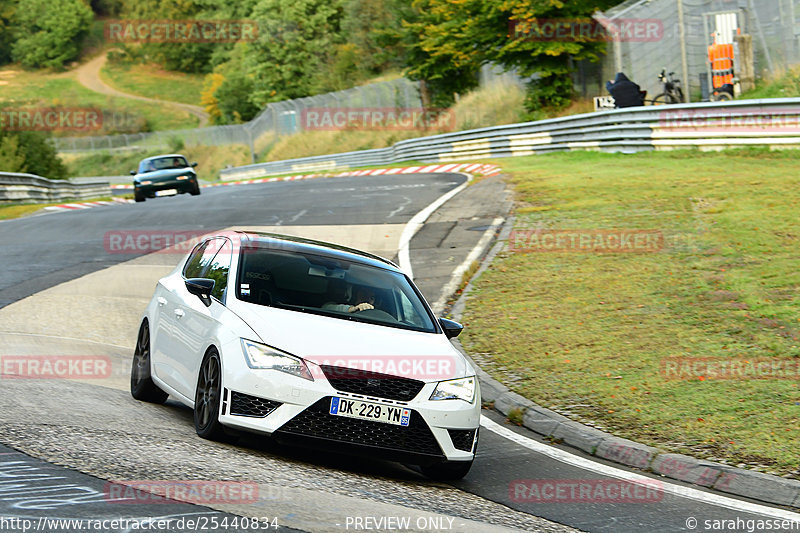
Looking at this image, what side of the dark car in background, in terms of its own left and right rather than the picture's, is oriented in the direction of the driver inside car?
front

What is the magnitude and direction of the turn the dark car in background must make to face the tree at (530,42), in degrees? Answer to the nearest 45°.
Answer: approximately 90° to its left

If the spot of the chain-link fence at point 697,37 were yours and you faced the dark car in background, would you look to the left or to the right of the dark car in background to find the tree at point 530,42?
right

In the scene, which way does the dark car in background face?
toward the camera

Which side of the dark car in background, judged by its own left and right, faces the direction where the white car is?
front

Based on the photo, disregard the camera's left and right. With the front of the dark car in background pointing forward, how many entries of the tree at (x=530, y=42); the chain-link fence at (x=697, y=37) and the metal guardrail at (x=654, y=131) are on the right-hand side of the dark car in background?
0

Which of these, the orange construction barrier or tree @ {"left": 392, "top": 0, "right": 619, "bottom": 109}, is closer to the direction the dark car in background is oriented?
the orange construction barrier

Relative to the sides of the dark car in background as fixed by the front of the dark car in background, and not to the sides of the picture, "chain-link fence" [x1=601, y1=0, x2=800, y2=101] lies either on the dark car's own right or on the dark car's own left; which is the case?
on the dark car's own left

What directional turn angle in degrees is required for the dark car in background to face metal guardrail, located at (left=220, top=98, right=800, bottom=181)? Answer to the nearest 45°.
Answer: approximately 45° to its left

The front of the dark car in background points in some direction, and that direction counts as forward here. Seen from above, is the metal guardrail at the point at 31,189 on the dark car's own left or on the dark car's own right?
on the dark car's own right

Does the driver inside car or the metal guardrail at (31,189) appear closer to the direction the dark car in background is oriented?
the driver inside car

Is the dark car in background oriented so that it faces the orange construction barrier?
no
